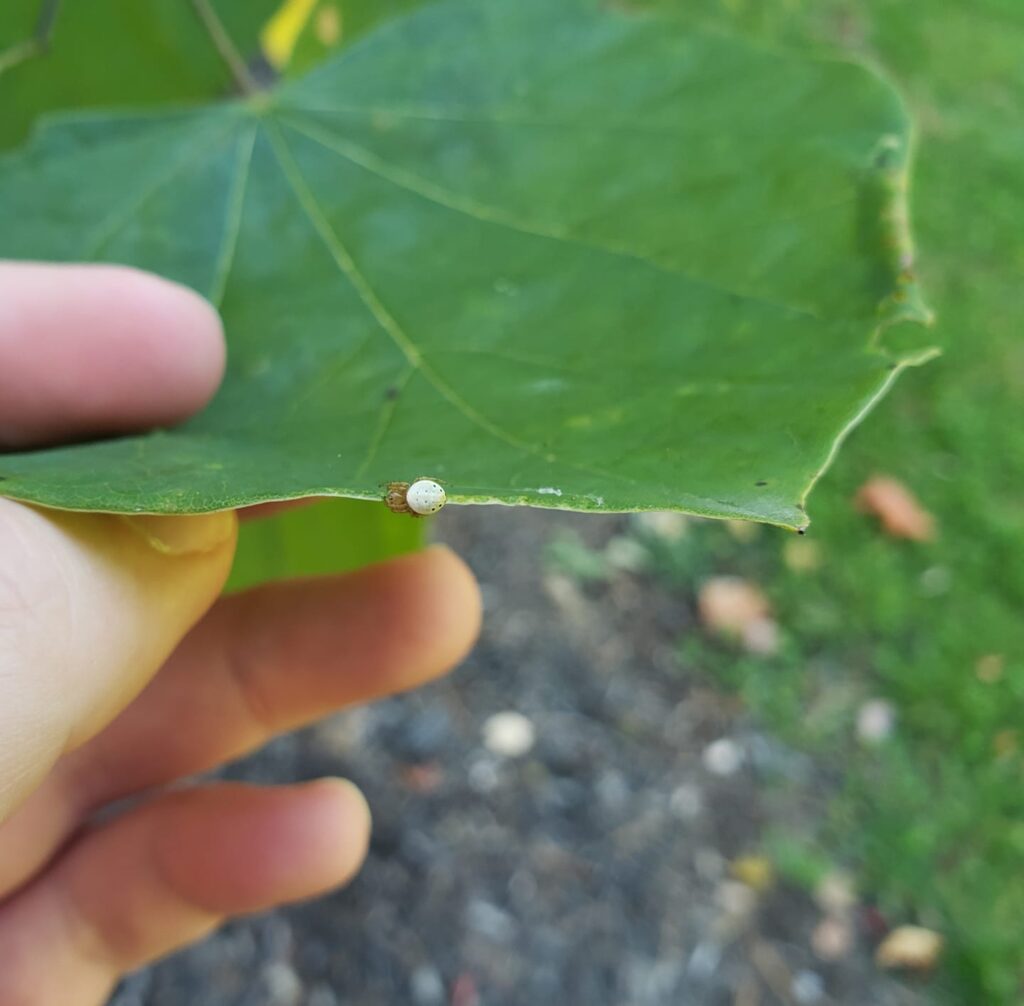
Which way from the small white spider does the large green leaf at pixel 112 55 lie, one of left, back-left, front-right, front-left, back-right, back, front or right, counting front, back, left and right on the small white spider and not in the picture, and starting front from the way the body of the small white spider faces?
right

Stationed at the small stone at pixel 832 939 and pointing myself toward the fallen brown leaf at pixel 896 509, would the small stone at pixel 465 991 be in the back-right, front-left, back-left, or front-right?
back-left

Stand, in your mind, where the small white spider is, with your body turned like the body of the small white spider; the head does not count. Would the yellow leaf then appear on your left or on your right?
on your right

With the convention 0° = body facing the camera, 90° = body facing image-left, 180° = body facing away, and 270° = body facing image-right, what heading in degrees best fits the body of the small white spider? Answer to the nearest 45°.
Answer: approximately 90°
